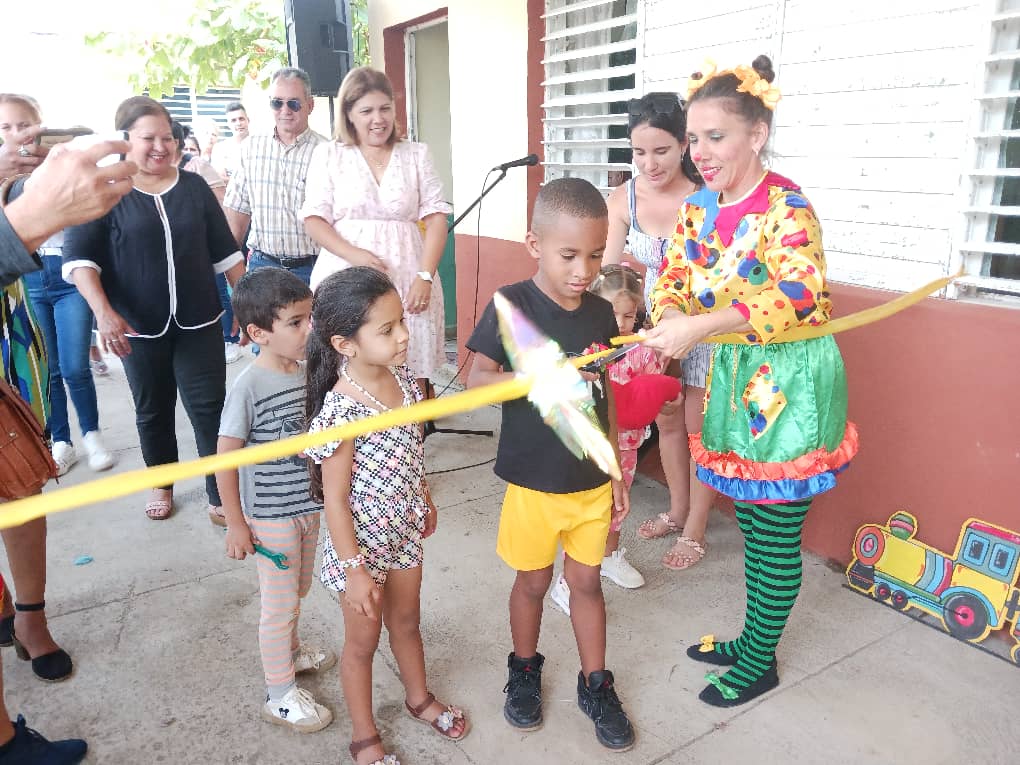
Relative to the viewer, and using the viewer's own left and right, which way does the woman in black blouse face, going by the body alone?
facing the viewer

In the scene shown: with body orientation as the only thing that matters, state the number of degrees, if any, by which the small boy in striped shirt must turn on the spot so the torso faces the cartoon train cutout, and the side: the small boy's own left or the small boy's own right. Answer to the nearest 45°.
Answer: approximately 45° to the small boy's own left

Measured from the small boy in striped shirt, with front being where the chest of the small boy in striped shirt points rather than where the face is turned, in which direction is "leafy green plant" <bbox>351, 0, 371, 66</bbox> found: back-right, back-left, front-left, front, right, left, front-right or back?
back-left

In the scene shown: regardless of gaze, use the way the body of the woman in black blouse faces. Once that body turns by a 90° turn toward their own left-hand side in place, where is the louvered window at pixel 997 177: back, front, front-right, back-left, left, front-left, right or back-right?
front-right

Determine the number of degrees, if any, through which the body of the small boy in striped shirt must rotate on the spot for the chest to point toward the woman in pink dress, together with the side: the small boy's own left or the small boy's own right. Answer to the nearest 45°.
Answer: approximately 135° to the small boy's own left

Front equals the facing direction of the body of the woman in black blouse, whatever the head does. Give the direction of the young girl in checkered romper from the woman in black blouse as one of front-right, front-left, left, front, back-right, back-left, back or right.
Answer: front

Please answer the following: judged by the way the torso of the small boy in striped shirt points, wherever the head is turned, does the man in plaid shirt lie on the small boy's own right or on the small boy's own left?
on the small boy's own left

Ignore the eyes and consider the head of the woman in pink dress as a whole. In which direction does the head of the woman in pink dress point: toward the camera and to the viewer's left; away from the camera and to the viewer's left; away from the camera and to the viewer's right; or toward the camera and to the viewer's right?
toward the camera and to the viewer's right

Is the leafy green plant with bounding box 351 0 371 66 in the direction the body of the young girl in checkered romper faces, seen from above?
no

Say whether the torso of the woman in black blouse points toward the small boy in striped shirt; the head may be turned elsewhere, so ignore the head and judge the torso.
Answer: yes

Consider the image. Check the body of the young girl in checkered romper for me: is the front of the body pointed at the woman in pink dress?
no

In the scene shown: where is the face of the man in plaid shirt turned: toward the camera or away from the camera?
toward the camera

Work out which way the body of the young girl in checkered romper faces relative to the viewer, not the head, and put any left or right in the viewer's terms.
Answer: facing the viewer and to the right of the viewer

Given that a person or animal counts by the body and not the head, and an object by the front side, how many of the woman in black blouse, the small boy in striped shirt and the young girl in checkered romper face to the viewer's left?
0
